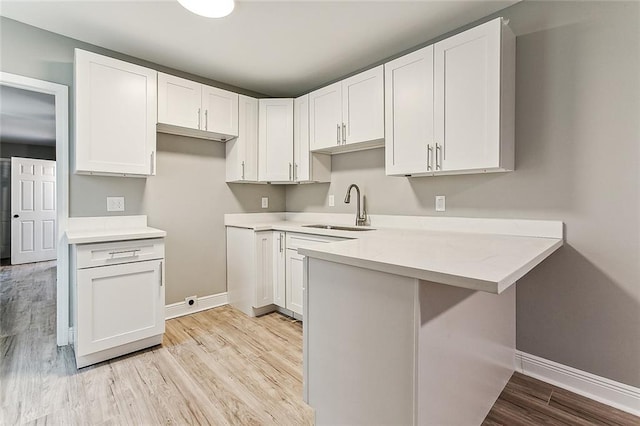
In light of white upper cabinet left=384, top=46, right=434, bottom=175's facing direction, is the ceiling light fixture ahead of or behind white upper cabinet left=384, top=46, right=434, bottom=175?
ahead

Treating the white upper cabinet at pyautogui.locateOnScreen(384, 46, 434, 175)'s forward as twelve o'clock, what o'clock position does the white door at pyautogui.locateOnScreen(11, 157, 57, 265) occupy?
The white door is roughly at 2 o'clock from the white upper cabinet.

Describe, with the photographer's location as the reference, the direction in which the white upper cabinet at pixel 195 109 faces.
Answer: facing the viewer and to the right of the viewer

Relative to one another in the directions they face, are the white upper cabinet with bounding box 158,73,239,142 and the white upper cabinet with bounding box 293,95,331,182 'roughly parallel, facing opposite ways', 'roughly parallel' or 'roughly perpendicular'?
roughly perpendicular

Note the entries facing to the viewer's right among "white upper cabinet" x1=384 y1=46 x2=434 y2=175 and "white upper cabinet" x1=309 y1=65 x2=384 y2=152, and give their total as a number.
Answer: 0

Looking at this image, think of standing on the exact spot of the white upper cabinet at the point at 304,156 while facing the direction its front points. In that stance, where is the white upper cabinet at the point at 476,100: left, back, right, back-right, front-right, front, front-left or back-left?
left

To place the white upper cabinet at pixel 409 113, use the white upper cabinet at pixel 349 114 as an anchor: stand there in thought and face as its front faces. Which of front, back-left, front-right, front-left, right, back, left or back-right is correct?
left

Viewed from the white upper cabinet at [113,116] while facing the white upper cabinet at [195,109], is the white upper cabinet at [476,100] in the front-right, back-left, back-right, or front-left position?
front-right

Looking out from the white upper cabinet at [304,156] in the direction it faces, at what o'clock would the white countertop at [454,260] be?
The white countertop is roughly at 10 o'clock from the white upper cabinet.

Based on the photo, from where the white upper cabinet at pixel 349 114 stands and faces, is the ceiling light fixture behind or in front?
in front

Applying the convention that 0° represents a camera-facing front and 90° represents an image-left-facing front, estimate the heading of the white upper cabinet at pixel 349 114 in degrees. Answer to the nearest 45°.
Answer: approximately 45°

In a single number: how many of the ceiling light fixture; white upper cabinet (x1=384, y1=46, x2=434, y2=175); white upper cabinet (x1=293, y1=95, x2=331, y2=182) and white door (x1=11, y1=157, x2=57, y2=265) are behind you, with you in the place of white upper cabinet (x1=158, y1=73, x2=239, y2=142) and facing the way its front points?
1

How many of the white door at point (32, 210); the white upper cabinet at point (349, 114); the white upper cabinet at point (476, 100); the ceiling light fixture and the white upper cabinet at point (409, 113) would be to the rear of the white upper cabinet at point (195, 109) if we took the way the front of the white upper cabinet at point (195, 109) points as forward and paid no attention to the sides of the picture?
1

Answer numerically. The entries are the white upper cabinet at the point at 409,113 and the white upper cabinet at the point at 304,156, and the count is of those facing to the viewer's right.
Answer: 0

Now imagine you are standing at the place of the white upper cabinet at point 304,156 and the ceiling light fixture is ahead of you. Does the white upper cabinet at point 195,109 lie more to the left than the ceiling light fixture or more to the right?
right

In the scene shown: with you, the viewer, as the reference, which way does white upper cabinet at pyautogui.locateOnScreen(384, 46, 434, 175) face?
facing the viewer and to the left of the viewer
